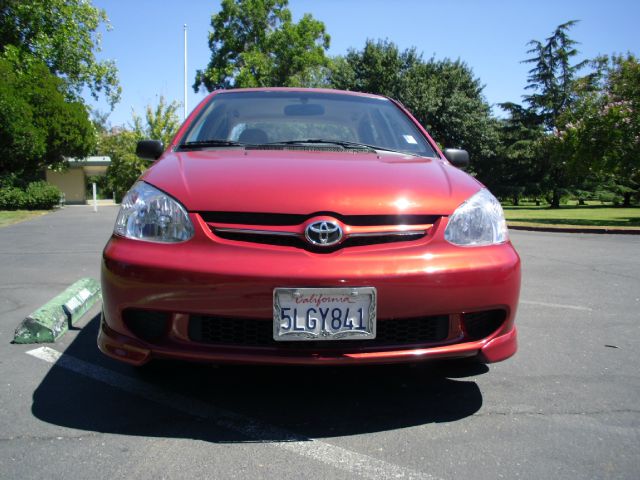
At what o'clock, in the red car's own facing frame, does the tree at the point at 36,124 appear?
The tree is roughly at 5 o'clock from the red car.

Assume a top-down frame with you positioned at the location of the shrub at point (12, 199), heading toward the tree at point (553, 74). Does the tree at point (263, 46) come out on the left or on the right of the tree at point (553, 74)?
left

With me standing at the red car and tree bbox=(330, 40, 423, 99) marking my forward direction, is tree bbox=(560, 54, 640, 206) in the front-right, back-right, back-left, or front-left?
front-right

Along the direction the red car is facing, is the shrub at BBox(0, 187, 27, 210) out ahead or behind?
behind

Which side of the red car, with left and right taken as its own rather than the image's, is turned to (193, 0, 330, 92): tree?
back

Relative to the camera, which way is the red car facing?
toward the camera

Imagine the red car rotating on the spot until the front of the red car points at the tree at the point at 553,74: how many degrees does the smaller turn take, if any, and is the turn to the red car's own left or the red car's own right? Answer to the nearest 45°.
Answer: approximately 135° to the red car's own left

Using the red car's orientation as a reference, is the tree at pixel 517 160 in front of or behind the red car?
behind

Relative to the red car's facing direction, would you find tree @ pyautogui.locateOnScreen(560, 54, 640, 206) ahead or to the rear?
to the rear

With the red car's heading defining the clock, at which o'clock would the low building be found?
The low building is roughly at 5 o'clock from the red car.

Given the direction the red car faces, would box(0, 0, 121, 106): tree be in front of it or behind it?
behind

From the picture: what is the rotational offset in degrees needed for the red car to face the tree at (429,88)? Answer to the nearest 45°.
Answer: approximately 180°

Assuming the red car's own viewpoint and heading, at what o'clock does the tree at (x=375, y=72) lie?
The tree is roughly at 6 o'clock from the red car.
